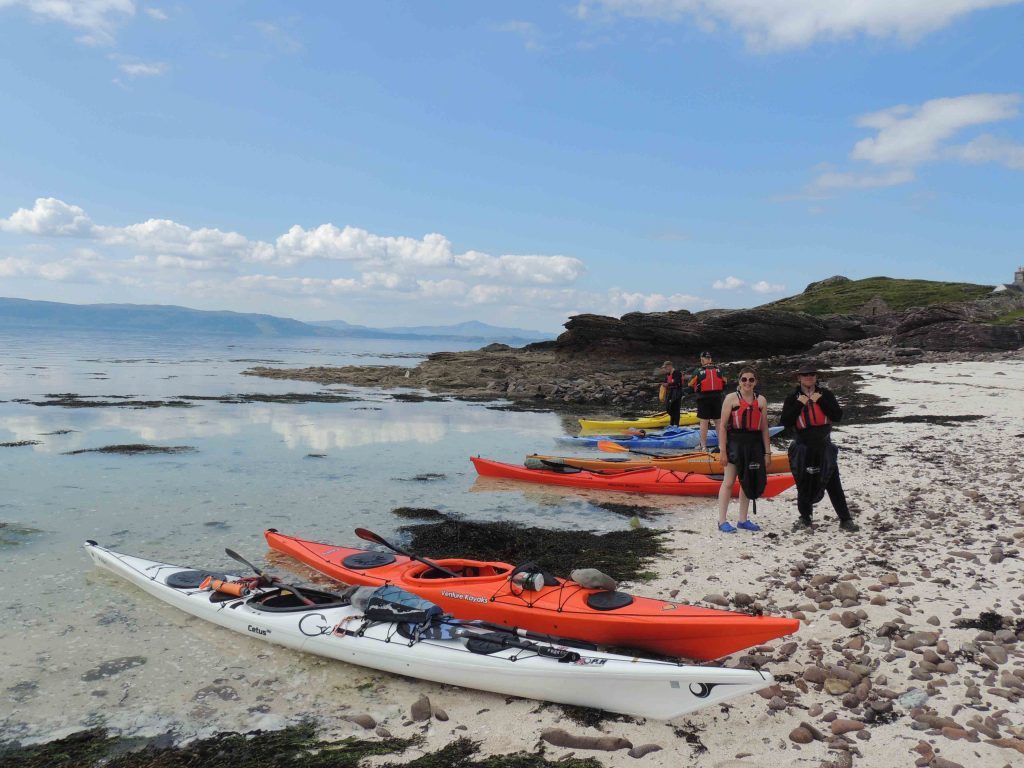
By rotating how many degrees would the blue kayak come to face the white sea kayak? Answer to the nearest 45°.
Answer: approximately 90° to its right

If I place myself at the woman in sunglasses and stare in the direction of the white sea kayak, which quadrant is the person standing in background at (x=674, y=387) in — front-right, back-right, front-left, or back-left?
back-right

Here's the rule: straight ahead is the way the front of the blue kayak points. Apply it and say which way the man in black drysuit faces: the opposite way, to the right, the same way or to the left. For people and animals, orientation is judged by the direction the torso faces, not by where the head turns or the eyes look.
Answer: to the right

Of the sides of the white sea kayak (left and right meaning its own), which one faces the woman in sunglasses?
left

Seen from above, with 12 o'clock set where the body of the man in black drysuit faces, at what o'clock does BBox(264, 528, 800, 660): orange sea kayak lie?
The orange sea kayak is roughly at 1 o'clock from the man in black drysuit.

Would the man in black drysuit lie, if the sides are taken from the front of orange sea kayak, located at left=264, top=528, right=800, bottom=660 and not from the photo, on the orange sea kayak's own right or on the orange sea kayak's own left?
on the orange sea kayak's own left

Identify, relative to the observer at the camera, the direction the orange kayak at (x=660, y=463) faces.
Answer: facing to the right of the viewer

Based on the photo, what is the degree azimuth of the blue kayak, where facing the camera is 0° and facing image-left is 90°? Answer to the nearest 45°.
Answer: approximately 270°

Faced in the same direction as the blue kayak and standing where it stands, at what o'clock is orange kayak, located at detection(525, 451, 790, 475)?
The orange kayak is roughly at 3 o'clock from the blue kayak.

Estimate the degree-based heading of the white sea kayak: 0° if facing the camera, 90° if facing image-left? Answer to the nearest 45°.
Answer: approximately 315°
